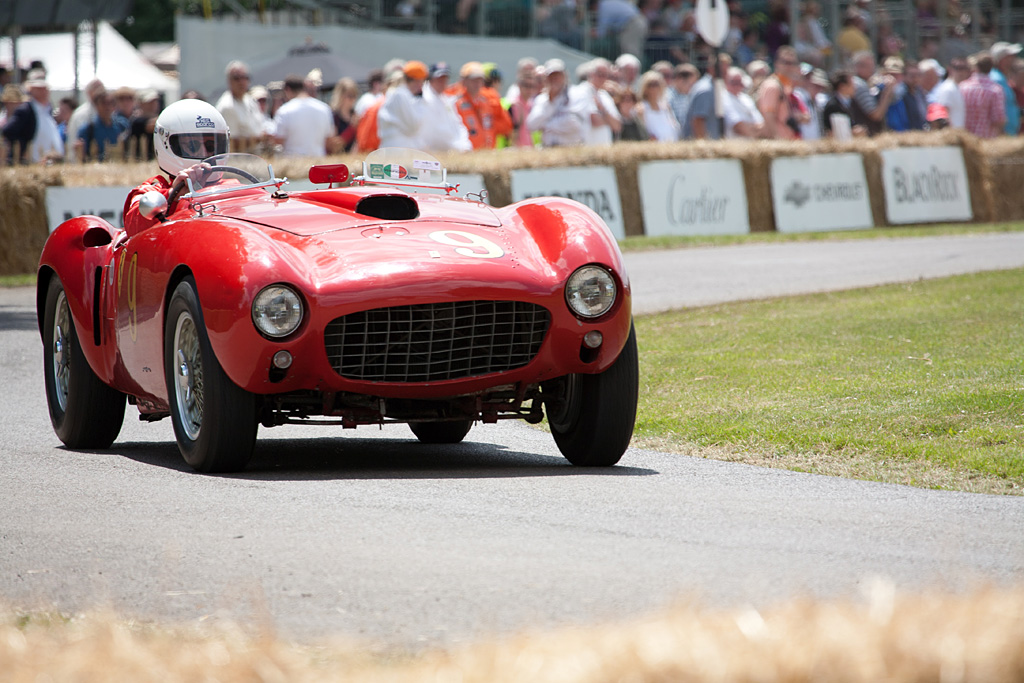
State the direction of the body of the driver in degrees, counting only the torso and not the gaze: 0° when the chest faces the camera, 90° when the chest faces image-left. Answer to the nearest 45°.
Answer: approximately 315°

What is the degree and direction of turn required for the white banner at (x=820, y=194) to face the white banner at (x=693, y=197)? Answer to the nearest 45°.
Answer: approximately 45° to its right

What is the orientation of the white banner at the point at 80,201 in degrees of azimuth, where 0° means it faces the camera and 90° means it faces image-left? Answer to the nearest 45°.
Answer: approximately 0°

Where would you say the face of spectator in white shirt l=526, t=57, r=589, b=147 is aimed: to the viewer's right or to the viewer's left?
to the viewer's left
